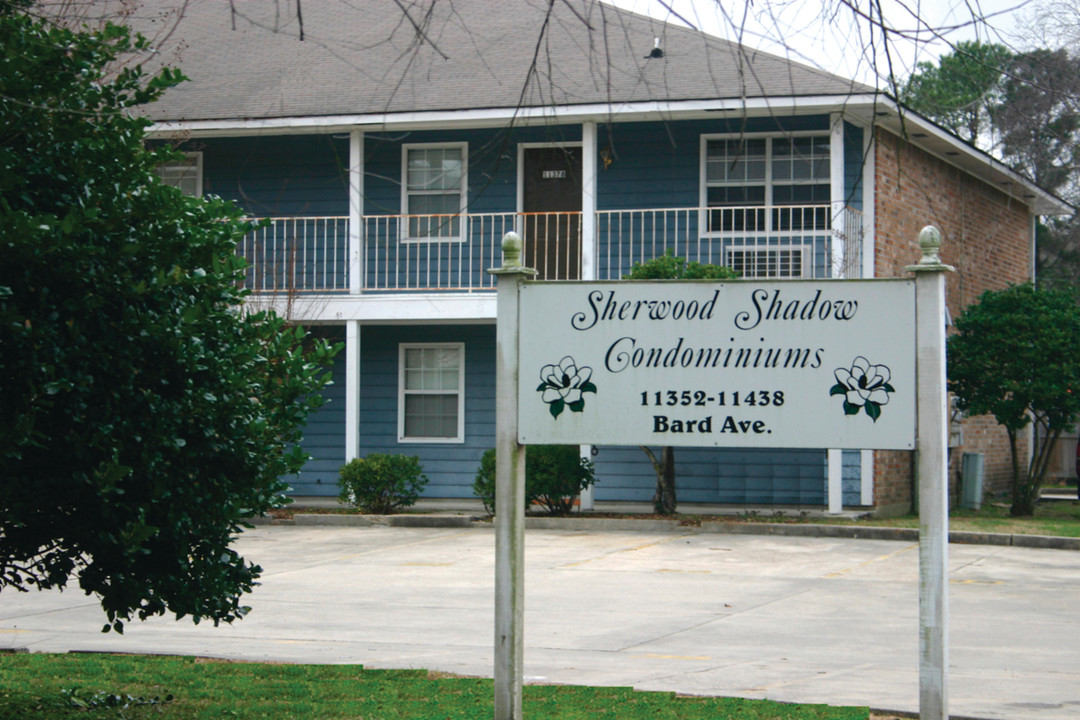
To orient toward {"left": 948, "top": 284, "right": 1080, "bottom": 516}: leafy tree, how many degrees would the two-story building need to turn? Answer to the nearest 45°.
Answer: approximately 90° to its left

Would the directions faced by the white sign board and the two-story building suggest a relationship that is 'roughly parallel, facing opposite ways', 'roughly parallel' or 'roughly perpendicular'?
roughly parallel

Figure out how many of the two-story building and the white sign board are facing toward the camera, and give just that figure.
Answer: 2

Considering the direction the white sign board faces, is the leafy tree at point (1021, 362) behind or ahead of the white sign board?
behind

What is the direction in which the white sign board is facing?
toward the camera

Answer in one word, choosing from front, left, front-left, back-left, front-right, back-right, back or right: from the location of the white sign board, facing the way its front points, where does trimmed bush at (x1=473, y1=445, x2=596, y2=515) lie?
back

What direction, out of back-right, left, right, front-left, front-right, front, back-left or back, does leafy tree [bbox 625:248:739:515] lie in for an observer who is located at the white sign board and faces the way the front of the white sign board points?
back

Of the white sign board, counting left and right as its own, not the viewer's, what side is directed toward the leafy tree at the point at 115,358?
right

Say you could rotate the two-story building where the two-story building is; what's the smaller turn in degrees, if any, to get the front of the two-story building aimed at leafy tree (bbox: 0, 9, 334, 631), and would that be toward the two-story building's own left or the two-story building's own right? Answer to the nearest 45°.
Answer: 0° — it already faces it

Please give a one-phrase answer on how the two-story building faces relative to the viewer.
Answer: facing the viewer

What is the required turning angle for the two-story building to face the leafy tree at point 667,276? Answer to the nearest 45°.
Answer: approximately 45° to its left

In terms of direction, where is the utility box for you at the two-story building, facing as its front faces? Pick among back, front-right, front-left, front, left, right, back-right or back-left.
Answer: left

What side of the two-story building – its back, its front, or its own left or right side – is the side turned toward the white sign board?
front

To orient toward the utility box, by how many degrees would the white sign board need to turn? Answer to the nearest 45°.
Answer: approximately 180°
